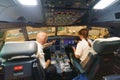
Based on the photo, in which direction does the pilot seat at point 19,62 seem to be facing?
away from the camera
